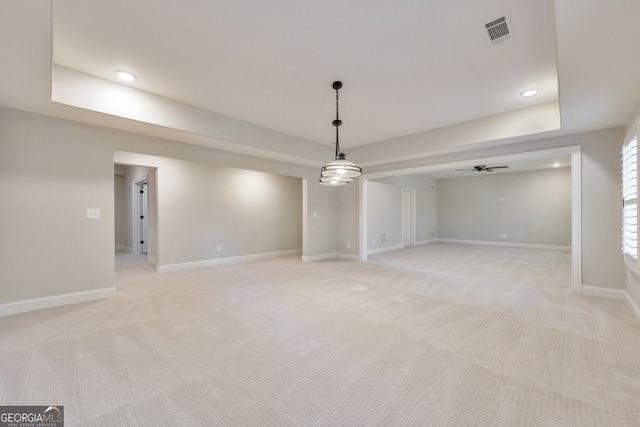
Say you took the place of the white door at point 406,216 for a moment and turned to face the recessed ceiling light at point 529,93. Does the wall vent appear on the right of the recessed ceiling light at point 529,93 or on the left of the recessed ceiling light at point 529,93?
right

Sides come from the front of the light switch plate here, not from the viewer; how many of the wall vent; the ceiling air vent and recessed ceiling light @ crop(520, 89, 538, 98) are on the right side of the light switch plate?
0

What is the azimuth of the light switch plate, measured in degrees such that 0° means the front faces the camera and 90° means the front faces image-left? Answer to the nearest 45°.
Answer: approximately 0°

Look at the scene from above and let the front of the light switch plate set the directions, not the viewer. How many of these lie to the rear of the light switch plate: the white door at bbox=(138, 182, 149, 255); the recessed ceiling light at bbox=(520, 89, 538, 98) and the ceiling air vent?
1

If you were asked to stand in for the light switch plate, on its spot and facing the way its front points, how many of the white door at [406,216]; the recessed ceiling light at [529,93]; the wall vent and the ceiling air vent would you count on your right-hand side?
0

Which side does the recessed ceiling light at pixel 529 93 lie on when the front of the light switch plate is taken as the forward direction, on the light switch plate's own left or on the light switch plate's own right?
on the light switch plate's own left

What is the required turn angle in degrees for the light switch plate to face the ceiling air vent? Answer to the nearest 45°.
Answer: approximately 45° to its left

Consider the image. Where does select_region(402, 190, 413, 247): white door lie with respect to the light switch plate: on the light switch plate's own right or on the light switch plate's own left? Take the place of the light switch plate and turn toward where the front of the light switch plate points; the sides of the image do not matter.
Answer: on the light switch plate's own left

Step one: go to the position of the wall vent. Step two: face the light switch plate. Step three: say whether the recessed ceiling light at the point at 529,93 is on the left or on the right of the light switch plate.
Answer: left

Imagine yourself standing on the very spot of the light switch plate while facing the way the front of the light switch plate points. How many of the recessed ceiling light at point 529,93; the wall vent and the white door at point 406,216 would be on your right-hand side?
0

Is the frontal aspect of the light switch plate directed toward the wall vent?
no
